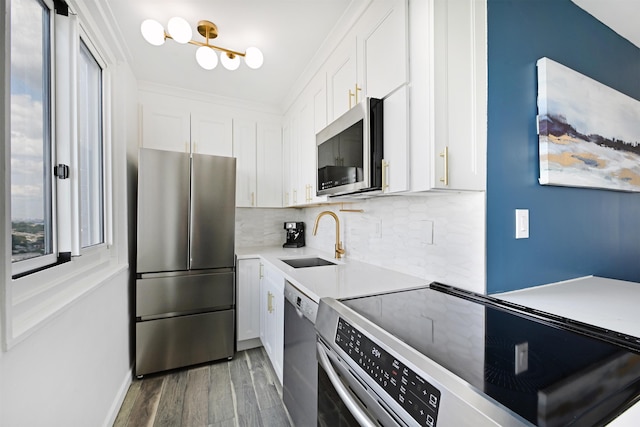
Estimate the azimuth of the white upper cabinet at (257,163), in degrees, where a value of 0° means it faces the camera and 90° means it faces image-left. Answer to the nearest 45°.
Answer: approximately 0°

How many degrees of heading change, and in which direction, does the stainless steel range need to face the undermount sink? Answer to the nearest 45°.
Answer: approximately 90° to its right

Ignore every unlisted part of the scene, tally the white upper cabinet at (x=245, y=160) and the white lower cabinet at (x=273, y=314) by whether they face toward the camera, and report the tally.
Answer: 1

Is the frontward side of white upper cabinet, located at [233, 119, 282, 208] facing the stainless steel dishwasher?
yes

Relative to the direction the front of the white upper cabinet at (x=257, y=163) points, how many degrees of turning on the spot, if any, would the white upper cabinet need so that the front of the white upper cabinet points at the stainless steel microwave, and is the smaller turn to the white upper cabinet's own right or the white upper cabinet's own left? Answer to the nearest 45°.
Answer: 0° — it already faces it

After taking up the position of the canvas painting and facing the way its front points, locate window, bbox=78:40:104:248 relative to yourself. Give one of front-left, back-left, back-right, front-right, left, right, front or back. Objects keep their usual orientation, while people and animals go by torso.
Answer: right

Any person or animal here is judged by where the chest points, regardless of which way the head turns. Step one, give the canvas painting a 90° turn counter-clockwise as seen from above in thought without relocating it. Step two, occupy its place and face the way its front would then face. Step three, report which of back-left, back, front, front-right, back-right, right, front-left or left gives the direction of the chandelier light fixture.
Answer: back

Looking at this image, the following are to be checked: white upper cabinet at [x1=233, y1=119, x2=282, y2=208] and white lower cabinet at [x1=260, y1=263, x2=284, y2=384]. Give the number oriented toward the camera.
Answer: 1

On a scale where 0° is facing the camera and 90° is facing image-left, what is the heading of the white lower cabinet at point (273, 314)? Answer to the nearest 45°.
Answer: approximately 90°

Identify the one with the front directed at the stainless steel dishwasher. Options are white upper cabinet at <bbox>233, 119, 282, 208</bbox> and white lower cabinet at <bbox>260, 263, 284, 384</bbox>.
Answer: the white upper cabinet
